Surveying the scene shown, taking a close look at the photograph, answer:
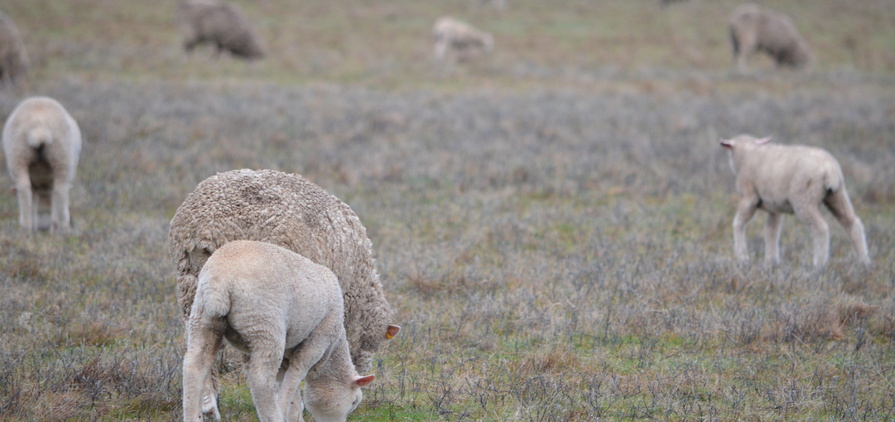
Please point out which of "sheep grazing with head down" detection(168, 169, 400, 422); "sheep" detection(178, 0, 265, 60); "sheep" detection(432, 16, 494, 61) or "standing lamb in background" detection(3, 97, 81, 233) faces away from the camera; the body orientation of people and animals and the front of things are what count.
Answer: the standing lamb in background

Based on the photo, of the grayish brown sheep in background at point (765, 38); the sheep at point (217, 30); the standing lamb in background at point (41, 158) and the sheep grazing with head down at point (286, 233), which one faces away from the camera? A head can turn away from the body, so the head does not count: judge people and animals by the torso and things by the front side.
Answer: the standing lamb in background

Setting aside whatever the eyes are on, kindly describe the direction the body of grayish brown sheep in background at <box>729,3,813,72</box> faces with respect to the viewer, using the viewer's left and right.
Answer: facing to the right of the viewer

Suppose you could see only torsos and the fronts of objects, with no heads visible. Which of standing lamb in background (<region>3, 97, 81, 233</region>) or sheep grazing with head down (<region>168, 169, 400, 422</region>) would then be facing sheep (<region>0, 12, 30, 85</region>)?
the standing lamb in background

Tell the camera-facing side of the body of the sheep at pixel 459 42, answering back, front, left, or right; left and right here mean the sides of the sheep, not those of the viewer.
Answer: right

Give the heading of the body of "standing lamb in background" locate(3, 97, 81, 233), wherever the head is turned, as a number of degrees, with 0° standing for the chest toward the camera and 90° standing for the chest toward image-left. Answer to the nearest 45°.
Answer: approximately 180°

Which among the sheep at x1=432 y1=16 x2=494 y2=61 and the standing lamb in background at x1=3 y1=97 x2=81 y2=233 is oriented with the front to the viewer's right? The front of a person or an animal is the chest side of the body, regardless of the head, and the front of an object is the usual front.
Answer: the sheep

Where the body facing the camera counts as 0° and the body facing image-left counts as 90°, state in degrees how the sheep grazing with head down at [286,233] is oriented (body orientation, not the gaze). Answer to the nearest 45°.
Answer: approximately 270°

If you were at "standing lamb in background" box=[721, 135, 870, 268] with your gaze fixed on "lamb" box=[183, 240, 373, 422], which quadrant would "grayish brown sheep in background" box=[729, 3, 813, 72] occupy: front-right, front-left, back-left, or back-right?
back-right

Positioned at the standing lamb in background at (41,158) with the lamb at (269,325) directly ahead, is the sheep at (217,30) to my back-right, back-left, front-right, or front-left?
back-left

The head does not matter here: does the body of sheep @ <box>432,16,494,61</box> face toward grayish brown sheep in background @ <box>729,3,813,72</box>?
yes

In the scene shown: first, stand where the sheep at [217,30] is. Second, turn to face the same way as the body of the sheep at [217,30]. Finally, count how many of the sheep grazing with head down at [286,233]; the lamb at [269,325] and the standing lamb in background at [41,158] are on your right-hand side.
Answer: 3
